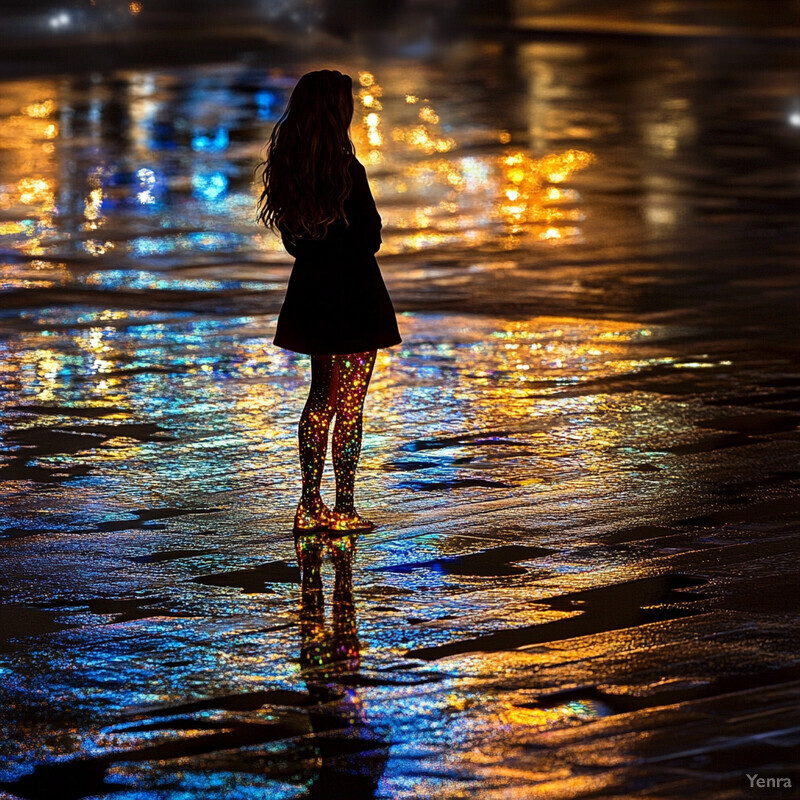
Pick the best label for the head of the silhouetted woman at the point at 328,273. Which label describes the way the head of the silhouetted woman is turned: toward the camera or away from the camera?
away from the camera

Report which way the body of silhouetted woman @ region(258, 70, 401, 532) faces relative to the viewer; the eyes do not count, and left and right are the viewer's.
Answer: facing away from the viewer and to the right of the viewer
